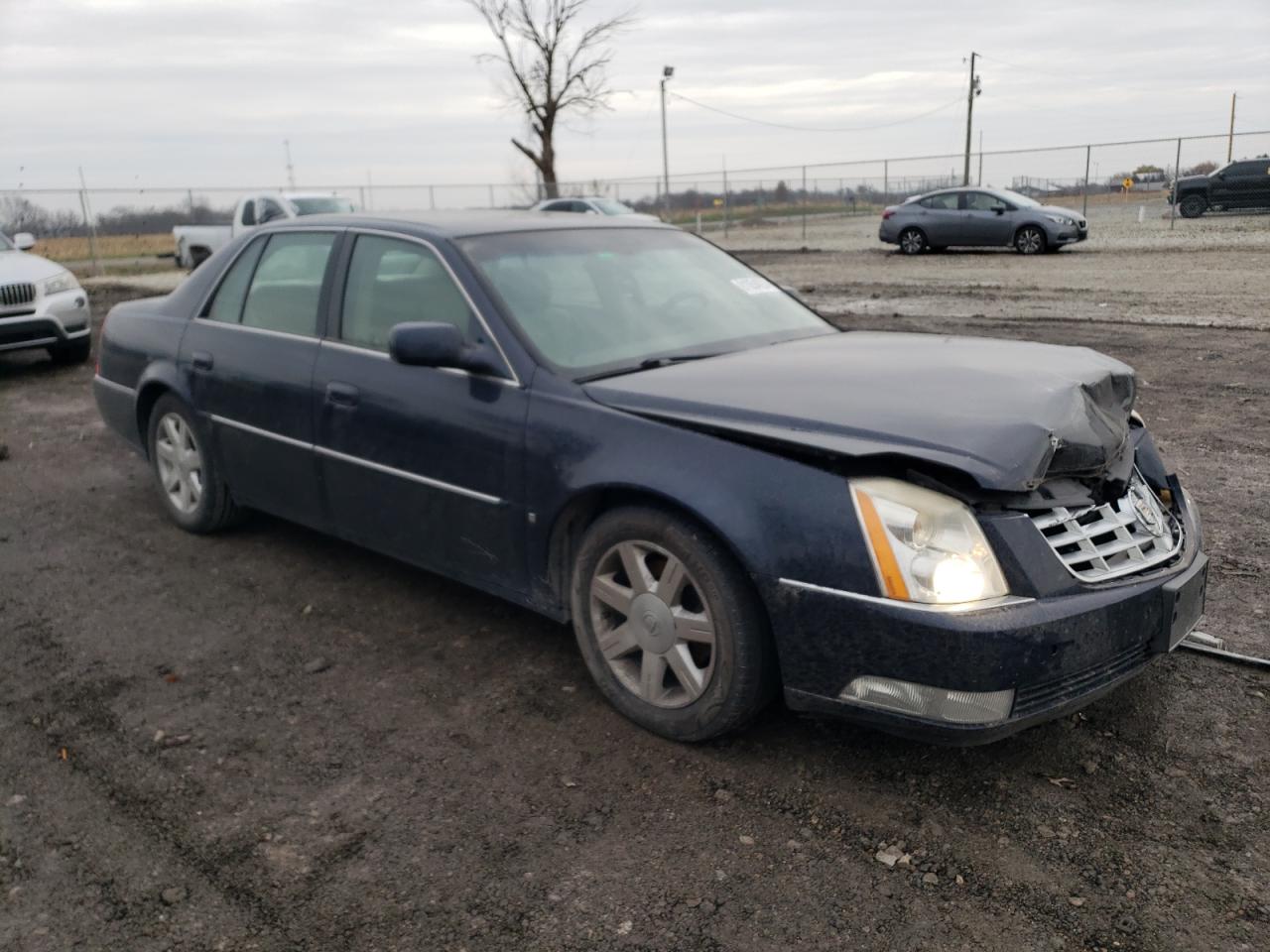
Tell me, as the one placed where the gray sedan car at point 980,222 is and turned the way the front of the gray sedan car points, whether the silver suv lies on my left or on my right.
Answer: on my right

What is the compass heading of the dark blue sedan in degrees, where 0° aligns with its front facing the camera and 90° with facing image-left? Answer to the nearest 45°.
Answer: approximately 315°

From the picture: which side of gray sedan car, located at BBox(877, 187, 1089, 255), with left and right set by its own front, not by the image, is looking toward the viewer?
right

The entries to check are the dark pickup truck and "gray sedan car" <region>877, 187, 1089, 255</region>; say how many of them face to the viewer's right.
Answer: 1

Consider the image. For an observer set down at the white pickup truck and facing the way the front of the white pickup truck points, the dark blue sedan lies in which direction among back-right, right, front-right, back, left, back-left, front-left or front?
front-right

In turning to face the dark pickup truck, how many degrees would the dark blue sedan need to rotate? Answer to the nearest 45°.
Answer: approximately 90° to its left

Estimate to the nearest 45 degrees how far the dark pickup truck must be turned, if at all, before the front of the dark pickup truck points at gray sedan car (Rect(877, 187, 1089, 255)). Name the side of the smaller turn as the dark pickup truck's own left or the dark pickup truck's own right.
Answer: approximately 45° to the dark pickup truck's own left

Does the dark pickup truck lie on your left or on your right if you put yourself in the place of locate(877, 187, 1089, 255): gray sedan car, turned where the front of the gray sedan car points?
on your left

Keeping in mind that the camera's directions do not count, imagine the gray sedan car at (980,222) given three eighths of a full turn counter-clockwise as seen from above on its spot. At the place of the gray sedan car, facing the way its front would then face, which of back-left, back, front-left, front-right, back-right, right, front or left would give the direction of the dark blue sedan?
back-left

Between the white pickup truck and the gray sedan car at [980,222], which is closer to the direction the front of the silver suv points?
the gray sedan car

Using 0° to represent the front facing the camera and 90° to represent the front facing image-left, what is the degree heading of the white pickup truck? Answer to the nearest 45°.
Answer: approximately 315°
